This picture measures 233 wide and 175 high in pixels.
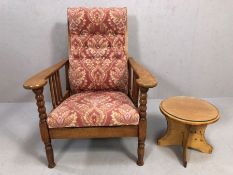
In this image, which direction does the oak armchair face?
toward the camera
